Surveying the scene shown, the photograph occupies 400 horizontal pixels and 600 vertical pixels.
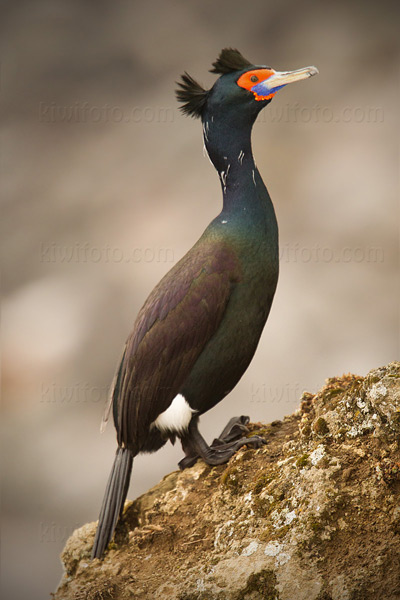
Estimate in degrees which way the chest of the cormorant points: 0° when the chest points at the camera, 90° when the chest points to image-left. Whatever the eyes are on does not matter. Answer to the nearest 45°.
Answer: approximately 270°
